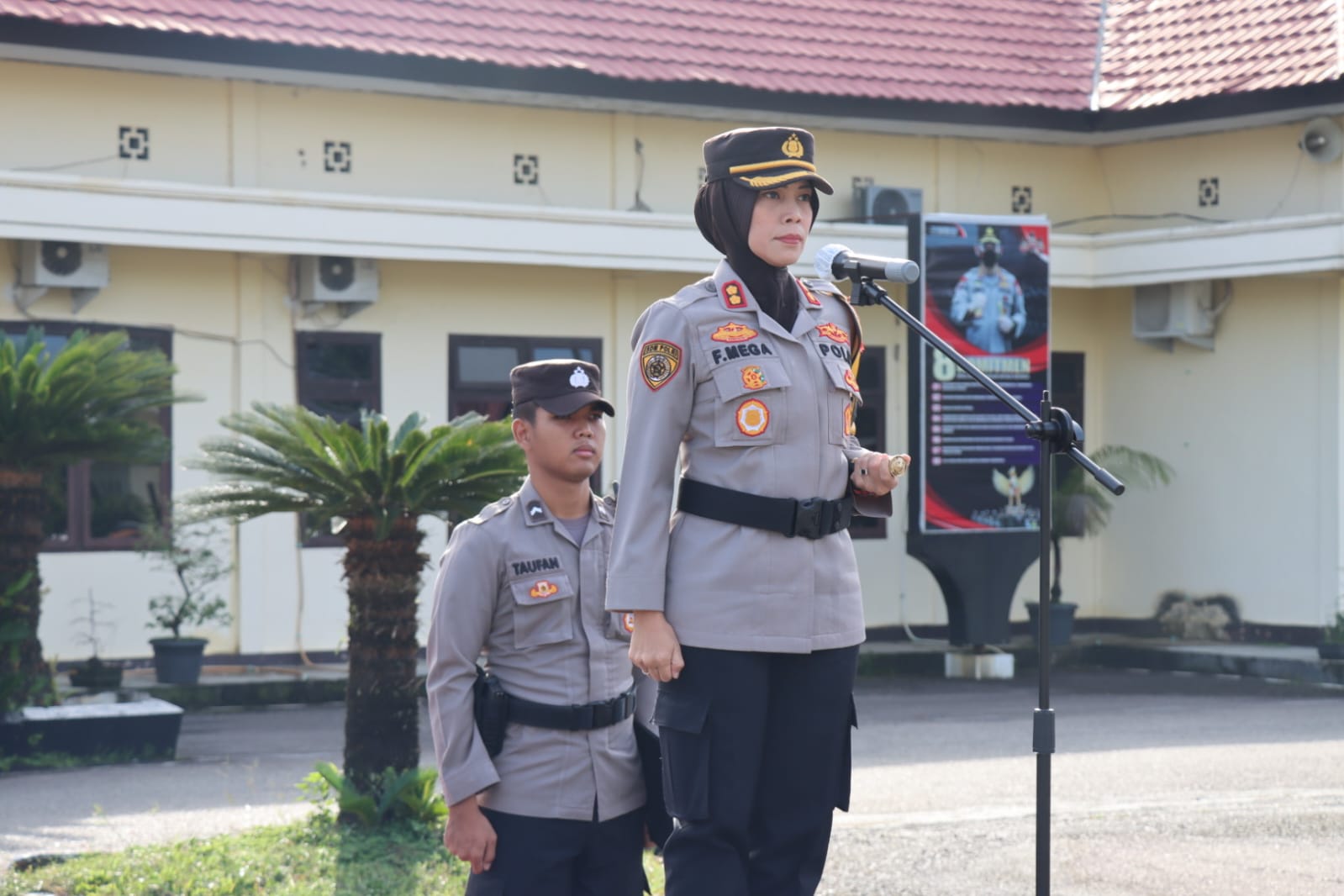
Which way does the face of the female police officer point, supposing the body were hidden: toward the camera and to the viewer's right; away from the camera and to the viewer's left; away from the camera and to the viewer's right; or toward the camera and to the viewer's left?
toward the camera and to the viewer's right

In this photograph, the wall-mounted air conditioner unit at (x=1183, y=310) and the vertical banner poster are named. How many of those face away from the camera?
0

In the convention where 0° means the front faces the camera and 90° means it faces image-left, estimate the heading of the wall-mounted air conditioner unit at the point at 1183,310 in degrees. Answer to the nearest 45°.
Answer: approximately 45°

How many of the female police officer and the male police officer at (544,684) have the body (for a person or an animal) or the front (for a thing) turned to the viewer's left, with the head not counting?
0

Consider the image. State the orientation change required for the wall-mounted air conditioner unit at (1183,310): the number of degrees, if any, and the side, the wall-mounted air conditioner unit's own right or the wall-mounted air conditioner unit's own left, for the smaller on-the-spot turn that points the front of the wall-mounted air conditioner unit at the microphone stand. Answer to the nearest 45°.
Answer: approximately 45° to the wall-mounted air conditioner unit's own left

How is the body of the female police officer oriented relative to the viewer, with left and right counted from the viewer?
facing the viewer and to the right of the viewer

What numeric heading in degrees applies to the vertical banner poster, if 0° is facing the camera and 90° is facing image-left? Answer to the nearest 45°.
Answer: approximately 0°

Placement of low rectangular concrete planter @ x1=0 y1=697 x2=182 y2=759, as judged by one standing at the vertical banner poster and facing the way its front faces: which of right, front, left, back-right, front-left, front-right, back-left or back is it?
front-right

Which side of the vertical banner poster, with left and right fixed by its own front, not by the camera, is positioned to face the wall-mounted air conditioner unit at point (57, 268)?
right

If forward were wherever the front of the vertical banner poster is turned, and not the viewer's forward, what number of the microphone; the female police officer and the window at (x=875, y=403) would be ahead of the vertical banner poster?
2
